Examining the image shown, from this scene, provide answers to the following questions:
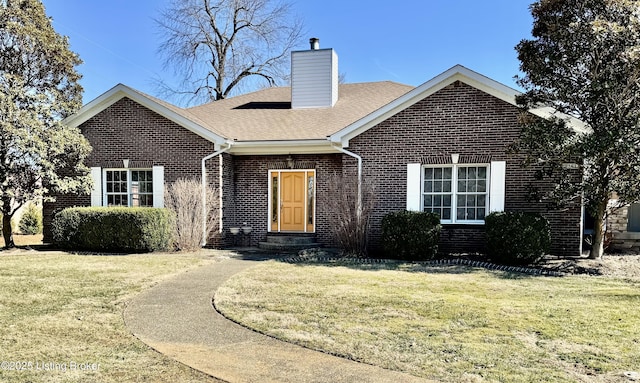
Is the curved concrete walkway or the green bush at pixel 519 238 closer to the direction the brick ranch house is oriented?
the curved concrete walkway

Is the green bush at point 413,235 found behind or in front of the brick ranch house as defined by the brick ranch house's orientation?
in front

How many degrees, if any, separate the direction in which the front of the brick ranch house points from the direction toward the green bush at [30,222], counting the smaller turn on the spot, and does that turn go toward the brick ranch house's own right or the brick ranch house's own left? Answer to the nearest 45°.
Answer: approximately 135° to the brick ranch house's own right

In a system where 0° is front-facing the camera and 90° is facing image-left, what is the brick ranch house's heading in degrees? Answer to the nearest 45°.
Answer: approximately 0°

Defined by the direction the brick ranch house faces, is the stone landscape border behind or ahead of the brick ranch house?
ahead

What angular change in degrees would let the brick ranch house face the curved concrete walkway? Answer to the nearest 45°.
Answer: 0° — it already faces it
